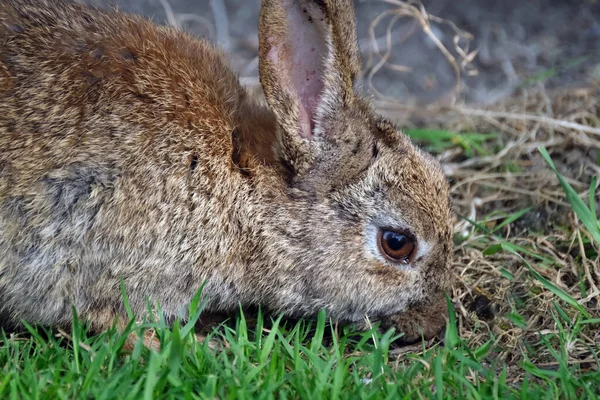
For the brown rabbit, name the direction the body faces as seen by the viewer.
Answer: to the viewer's right
